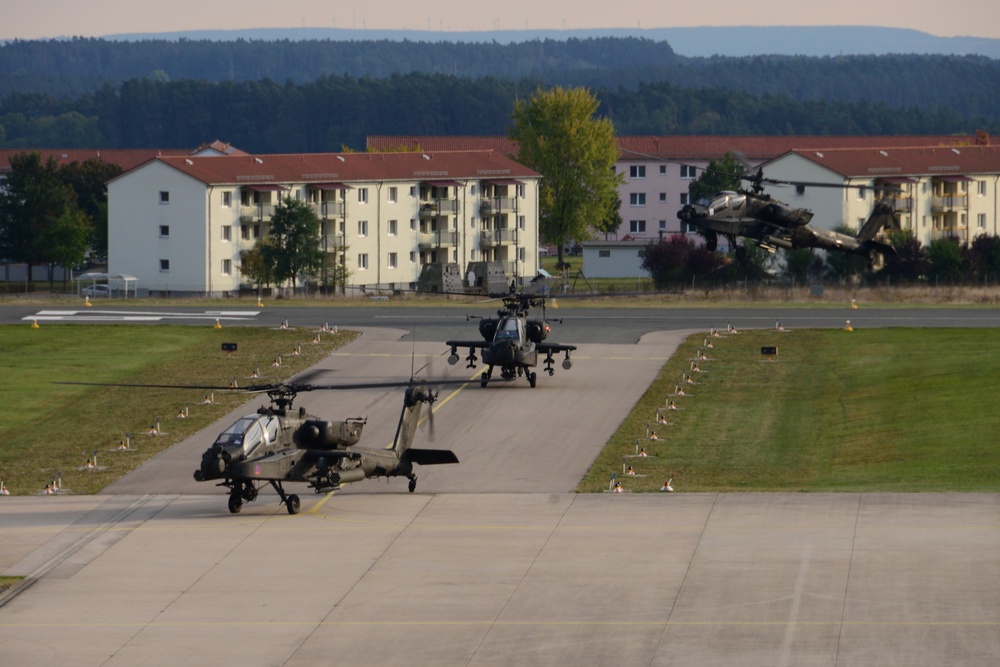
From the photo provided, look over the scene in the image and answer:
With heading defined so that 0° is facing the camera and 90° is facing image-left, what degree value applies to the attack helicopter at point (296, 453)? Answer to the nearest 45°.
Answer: approximately 45°

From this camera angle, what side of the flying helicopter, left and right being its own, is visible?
left
